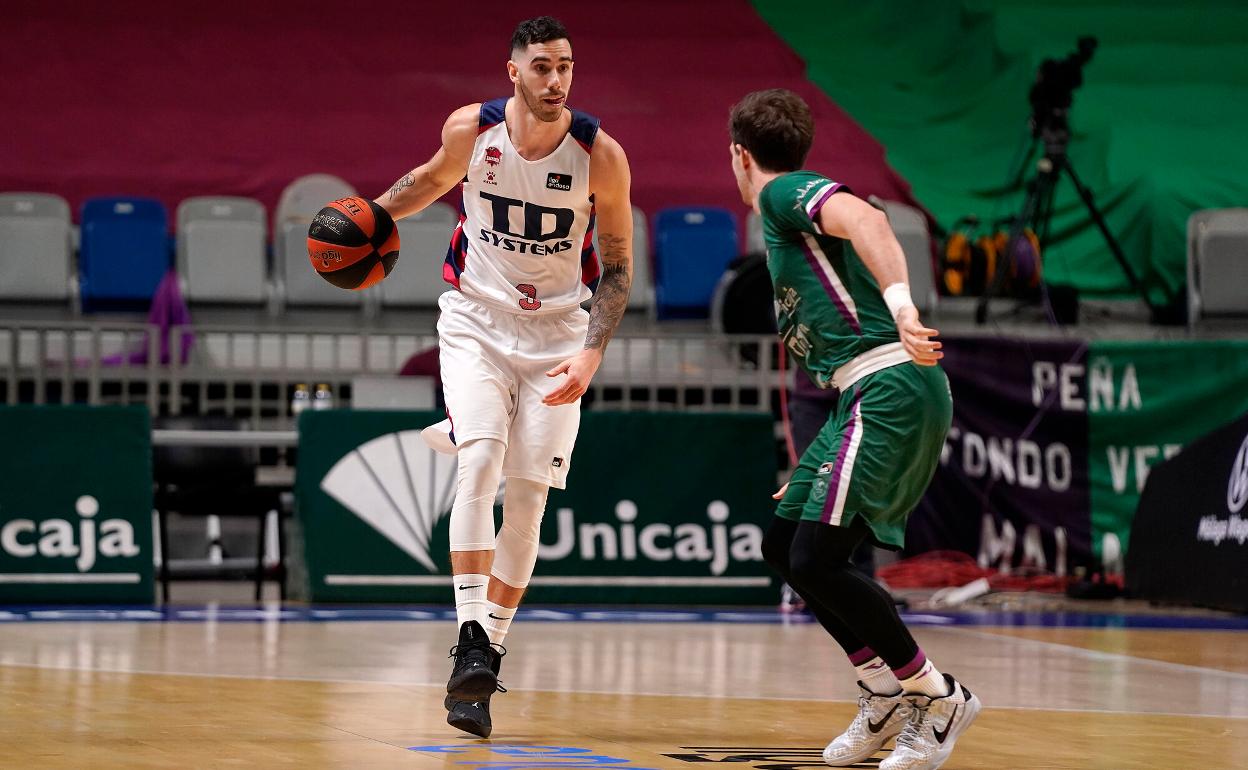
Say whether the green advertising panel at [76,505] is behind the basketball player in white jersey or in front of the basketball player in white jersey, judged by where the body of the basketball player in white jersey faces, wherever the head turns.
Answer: behind

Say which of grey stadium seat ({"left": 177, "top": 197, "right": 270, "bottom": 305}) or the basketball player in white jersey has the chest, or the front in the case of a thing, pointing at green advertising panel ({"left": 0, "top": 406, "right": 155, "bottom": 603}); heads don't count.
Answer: the grey stadium seat

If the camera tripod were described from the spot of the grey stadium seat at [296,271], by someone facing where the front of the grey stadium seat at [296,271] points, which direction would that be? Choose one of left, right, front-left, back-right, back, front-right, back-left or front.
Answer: left

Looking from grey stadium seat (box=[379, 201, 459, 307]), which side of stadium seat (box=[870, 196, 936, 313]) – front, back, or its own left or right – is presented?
right

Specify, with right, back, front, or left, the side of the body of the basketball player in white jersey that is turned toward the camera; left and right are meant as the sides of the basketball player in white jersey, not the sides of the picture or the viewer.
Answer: front

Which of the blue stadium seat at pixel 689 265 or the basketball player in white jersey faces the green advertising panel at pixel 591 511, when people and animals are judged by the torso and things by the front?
the blue stadium seat

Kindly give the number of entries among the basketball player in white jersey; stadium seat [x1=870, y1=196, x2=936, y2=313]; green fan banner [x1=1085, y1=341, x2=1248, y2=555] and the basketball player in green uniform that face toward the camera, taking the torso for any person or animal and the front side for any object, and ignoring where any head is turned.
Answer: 3

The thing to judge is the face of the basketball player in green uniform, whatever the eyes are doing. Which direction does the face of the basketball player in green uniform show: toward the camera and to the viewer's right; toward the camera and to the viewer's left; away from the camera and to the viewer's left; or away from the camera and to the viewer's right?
away from the camera and to the viewer's left

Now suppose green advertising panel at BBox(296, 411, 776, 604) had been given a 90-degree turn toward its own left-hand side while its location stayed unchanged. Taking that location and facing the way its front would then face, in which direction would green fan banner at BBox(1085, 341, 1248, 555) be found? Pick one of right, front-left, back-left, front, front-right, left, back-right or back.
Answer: front

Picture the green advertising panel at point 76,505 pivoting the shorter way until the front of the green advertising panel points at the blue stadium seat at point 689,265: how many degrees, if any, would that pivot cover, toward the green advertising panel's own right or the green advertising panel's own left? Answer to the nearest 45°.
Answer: approximately 135° to the green advertising panel's own left

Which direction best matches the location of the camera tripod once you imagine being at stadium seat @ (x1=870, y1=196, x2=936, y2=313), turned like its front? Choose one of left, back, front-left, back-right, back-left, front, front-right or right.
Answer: left

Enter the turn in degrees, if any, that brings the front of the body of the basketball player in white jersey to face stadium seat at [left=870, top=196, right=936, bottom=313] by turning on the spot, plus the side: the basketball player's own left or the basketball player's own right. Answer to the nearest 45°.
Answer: approximately 180°

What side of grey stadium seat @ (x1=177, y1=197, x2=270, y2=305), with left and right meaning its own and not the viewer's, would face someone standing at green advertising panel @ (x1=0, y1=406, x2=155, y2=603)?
front

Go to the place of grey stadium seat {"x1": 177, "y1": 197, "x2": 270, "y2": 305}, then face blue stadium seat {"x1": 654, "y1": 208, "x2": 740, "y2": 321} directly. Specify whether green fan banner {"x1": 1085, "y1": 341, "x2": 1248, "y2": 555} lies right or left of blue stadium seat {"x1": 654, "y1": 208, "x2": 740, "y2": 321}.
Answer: right

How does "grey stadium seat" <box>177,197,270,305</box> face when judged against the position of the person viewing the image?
facing the viewer

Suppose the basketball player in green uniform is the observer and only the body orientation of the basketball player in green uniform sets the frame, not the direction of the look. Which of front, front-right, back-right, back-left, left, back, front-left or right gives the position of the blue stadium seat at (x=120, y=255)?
front-right

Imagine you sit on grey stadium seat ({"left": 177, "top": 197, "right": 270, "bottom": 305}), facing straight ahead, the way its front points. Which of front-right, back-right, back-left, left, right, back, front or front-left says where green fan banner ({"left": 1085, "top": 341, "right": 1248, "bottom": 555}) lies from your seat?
front-left

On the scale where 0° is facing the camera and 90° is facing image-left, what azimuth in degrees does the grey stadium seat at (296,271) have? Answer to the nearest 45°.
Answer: approximately 0°

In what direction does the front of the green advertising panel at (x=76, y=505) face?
toward the camera
